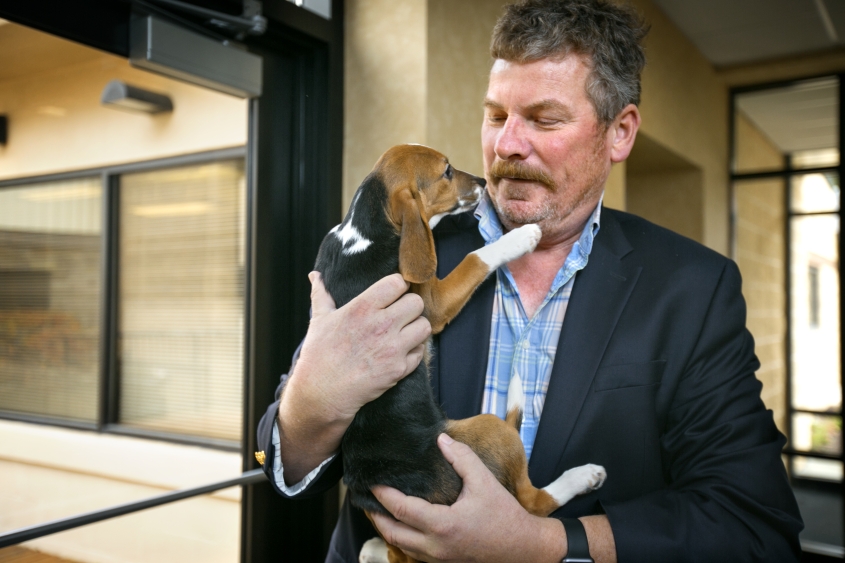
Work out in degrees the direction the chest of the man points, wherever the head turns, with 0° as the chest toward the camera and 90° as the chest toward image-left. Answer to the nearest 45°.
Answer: approximately 45°

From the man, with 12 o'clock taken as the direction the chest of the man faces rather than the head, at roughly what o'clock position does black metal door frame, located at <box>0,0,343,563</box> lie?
The black metal door frame is roughly at 3 o'clock from the man.

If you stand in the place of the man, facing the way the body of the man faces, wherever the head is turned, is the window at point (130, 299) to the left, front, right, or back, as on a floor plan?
right

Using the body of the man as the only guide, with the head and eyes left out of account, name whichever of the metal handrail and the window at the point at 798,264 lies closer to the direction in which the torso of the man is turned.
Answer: the metal handrail

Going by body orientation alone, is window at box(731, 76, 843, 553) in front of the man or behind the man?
behind

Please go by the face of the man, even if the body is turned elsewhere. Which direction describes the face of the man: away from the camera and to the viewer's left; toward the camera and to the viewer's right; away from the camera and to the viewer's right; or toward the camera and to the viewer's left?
toward the camera and to the viewer's left

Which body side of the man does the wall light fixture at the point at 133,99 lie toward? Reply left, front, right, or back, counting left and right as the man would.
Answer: right
